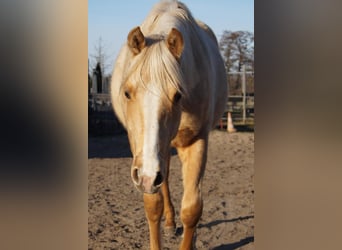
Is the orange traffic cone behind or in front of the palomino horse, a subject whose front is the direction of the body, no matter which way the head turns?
behind

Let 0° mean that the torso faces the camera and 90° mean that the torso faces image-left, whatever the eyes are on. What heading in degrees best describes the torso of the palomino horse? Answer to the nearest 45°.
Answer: approximately 0°
